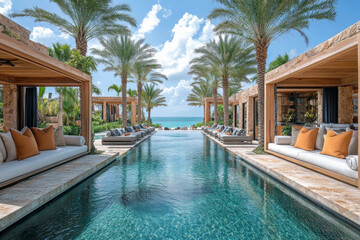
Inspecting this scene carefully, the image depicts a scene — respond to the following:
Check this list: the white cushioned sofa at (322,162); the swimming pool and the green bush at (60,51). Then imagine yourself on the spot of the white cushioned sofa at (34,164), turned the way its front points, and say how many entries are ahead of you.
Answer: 2

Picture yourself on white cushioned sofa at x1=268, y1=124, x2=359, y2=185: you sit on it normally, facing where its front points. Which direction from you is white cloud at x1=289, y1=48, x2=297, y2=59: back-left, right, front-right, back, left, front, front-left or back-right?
back-right

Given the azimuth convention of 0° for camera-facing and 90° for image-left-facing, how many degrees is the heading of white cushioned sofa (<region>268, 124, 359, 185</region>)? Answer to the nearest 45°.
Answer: approximately 45°

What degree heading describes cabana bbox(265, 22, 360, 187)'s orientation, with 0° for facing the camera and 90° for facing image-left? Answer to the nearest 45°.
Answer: approximately 45°

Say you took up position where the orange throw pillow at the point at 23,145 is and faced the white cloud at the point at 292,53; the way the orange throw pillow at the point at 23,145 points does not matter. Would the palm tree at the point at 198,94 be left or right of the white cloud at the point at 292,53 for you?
left

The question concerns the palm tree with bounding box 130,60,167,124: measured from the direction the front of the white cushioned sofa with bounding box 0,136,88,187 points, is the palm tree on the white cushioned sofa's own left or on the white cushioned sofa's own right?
on the white cushioned sofa's own left

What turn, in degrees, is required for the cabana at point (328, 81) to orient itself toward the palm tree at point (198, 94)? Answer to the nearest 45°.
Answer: approximately 90° to its right
